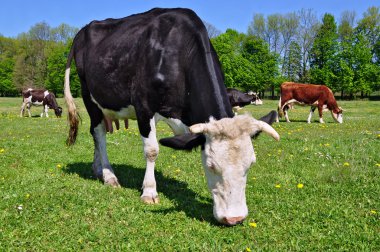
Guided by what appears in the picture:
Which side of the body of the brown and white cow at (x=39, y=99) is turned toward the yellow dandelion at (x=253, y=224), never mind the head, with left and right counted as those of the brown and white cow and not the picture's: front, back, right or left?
right

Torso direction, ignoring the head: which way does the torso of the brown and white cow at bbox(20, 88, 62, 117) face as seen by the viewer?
to the viewer's right

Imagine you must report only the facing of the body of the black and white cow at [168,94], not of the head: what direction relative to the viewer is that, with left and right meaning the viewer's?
facing the viewer and to the right of the viewer

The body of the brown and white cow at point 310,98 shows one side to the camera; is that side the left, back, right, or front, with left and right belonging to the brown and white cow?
right

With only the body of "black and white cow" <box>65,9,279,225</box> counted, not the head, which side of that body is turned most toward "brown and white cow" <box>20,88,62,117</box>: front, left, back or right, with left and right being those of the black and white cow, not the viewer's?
back

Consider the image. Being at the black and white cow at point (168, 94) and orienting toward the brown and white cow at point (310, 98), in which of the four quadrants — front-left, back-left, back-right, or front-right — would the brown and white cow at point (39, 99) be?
front-left

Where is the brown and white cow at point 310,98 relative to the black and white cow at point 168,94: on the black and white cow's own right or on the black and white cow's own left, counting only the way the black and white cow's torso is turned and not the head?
on the black and white cow's own left

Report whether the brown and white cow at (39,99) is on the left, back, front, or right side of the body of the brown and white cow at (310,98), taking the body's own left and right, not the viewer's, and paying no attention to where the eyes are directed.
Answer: back

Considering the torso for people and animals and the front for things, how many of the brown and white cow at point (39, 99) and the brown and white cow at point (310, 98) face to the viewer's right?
2

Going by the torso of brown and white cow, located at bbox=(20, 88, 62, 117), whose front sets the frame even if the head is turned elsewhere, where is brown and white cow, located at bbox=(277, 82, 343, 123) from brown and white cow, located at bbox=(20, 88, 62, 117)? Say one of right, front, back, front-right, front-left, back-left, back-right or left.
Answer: front-right

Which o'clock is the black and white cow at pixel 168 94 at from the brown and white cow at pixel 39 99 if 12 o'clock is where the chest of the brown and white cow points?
The black and white cow is roughly at 3 o'clock from the brown and white cow.

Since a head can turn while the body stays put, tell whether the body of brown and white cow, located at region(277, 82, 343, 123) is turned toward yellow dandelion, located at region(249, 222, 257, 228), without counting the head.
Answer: no

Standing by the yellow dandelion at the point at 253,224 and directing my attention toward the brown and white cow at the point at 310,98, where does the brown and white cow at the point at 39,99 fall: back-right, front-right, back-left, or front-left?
front-left

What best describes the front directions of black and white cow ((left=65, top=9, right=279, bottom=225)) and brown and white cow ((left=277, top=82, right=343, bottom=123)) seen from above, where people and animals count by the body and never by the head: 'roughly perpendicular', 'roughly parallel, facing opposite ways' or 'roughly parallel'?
roughly parallel
